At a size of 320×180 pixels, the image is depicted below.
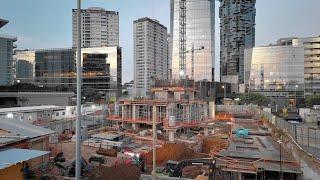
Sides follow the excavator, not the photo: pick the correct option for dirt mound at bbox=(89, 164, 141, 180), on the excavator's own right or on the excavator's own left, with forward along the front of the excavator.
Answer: on the excavator's own right

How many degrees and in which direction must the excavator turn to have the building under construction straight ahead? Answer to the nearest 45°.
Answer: approximately 90° to its left

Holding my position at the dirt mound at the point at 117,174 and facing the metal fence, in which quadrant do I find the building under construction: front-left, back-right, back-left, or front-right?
front-left

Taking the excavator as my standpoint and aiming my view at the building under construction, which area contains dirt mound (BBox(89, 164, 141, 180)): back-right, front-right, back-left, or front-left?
back-left

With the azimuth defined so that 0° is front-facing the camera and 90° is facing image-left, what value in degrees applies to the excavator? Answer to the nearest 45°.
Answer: approximately 270°

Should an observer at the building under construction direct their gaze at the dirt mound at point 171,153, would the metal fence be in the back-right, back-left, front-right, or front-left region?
front-left

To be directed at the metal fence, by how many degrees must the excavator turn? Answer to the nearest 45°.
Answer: approximately 45° to its left
